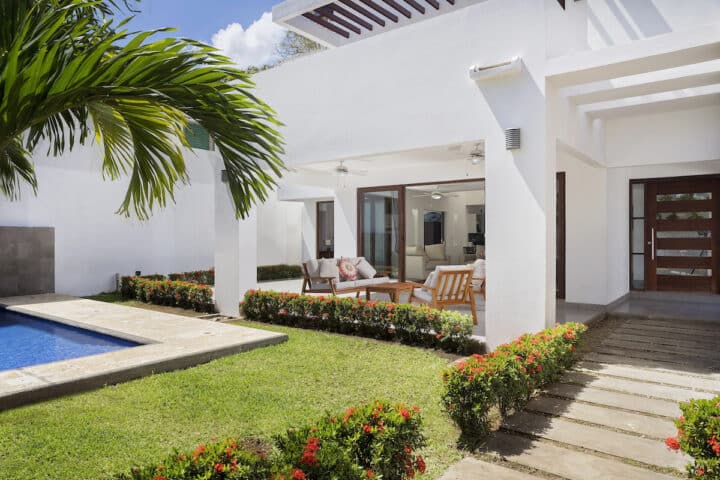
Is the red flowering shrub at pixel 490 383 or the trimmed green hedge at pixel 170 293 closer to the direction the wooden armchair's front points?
the trimmed green hedge

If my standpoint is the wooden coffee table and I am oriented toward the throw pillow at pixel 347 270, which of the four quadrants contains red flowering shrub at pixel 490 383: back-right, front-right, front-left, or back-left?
back-left

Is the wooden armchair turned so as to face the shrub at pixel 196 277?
yes

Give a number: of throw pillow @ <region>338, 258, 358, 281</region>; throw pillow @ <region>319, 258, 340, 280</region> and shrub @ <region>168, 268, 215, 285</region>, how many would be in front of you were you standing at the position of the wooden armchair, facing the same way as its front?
3

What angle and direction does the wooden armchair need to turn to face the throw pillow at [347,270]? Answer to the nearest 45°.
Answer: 0° — it already faces it

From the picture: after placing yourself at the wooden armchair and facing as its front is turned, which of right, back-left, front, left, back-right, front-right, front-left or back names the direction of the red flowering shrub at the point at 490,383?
back-left

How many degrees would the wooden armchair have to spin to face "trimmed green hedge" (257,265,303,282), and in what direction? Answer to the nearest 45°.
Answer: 0° — it already faces it

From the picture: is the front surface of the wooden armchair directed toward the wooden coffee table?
yes
